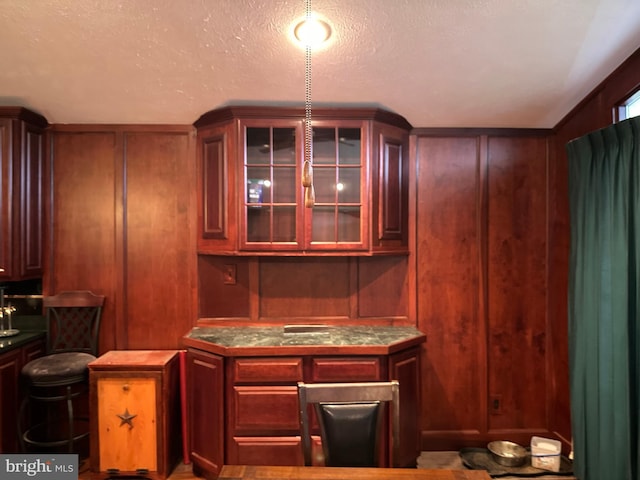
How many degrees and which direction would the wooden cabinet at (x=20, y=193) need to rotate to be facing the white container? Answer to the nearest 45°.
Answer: approximately 45° to its left

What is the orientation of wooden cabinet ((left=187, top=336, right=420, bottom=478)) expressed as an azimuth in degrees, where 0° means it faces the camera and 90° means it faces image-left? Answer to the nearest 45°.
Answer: approximately 0°

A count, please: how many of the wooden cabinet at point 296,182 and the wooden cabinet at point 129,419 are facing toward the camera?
2

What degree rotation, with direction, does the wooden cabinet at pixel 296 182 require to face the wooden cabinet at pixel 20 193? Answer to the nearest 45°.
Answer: approximately 90° to its right

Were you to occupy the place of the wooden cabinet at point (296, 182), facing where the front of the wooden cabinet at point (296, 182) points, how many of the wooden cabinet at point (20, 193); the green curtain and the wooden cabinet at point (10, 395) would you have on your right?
2

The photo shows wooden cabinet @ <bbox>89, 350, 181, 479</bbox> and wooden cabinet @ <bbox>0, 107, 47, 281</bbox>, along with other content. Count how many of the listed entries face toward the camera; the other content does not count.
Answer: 2

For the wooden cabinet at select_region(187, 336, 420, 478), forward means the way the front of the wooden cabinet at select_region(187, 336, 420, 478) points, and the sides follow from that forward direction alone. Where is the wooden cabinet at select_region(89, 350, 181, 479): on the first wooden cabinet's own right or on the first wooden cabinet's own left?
on the first wooden cabinet's own right
